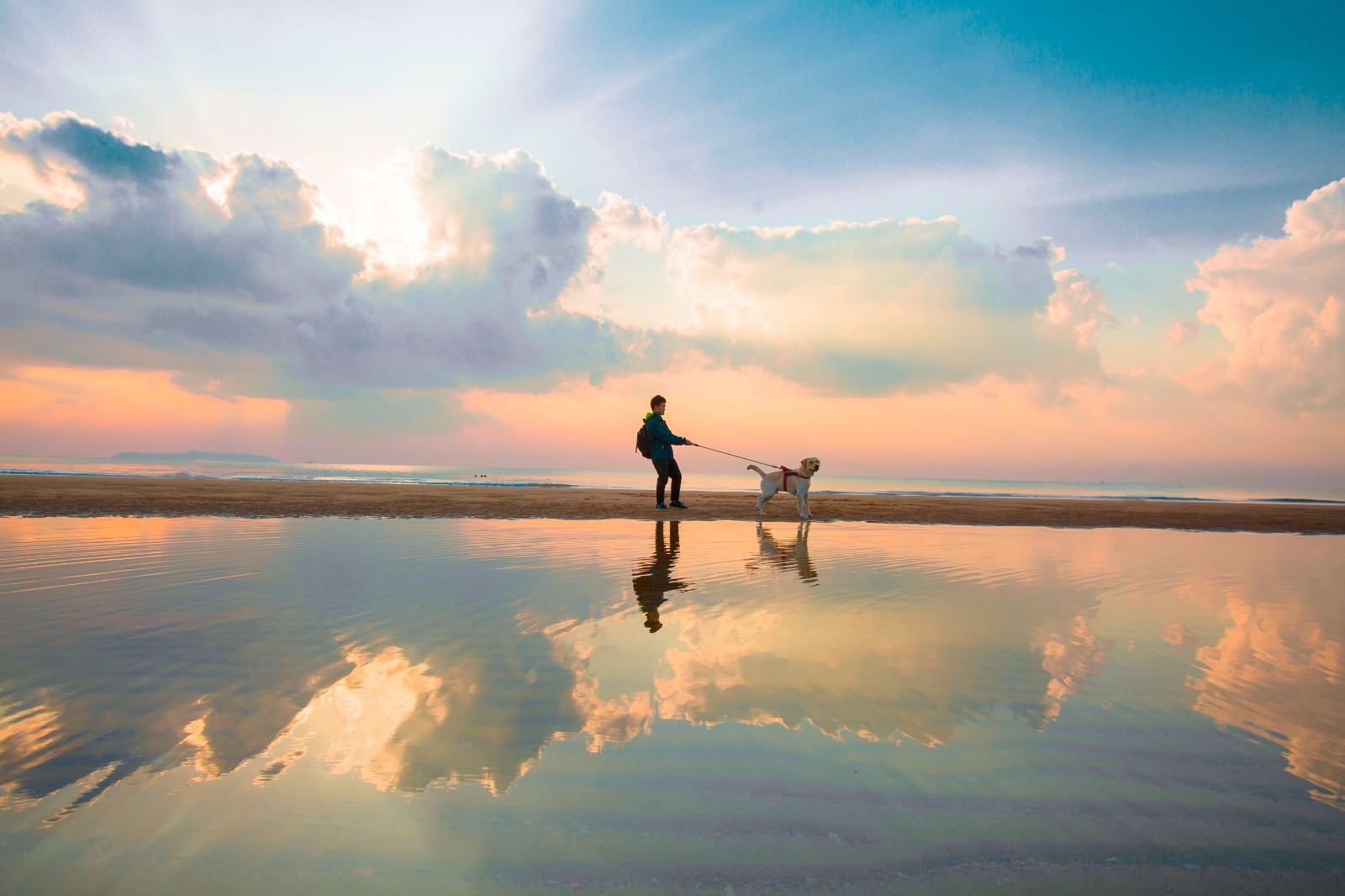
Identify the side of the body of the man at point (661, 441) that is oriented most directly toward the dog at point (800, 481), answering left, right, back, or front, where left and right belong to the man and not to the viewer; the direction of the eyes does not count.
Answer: front

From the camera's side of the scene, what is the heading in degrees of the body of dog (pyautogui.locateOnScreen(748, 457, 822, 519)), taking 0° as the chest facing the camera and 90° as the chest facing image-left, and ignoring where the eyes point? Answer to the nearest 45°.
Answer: approximately 270°

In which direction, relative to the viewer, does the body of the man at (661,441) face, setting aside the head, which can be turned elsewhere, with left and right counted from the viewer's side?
facing to the right of the viewer

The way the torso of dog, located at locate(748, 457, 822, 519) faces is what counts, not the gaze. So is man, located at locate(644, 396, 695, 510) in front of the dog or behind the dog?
behind

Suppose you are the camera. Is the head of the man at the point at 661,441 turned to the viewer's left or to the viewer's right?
to the viewer's right

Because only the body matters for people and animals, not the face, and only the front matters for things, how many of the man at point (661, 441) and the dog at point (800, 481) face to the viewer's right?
2
